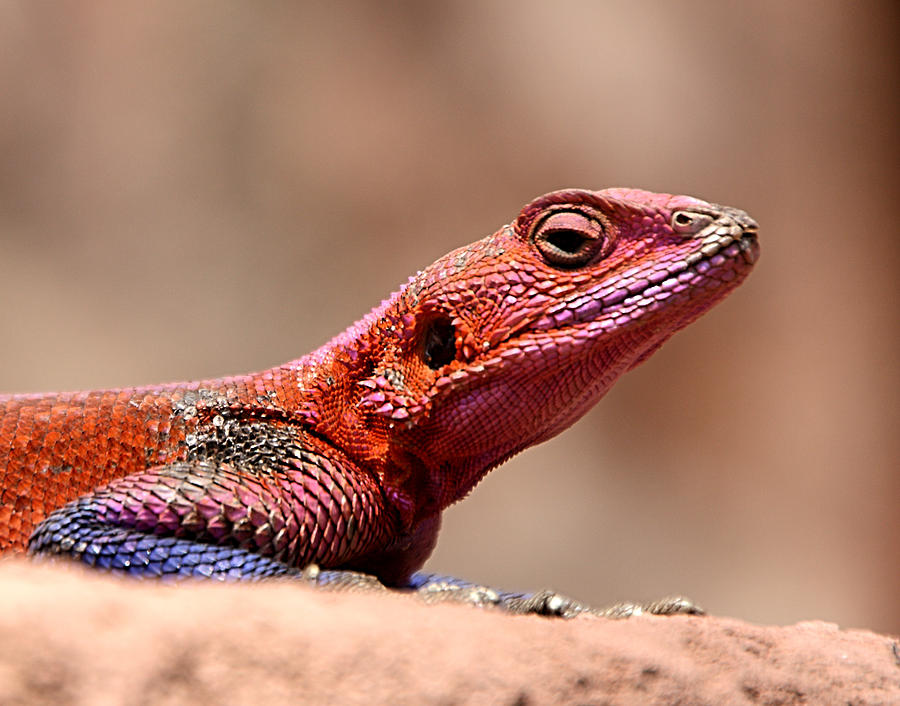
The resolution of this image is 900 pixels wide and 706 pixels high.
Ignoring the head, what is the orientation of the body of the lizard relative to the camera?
to the viewer's right
